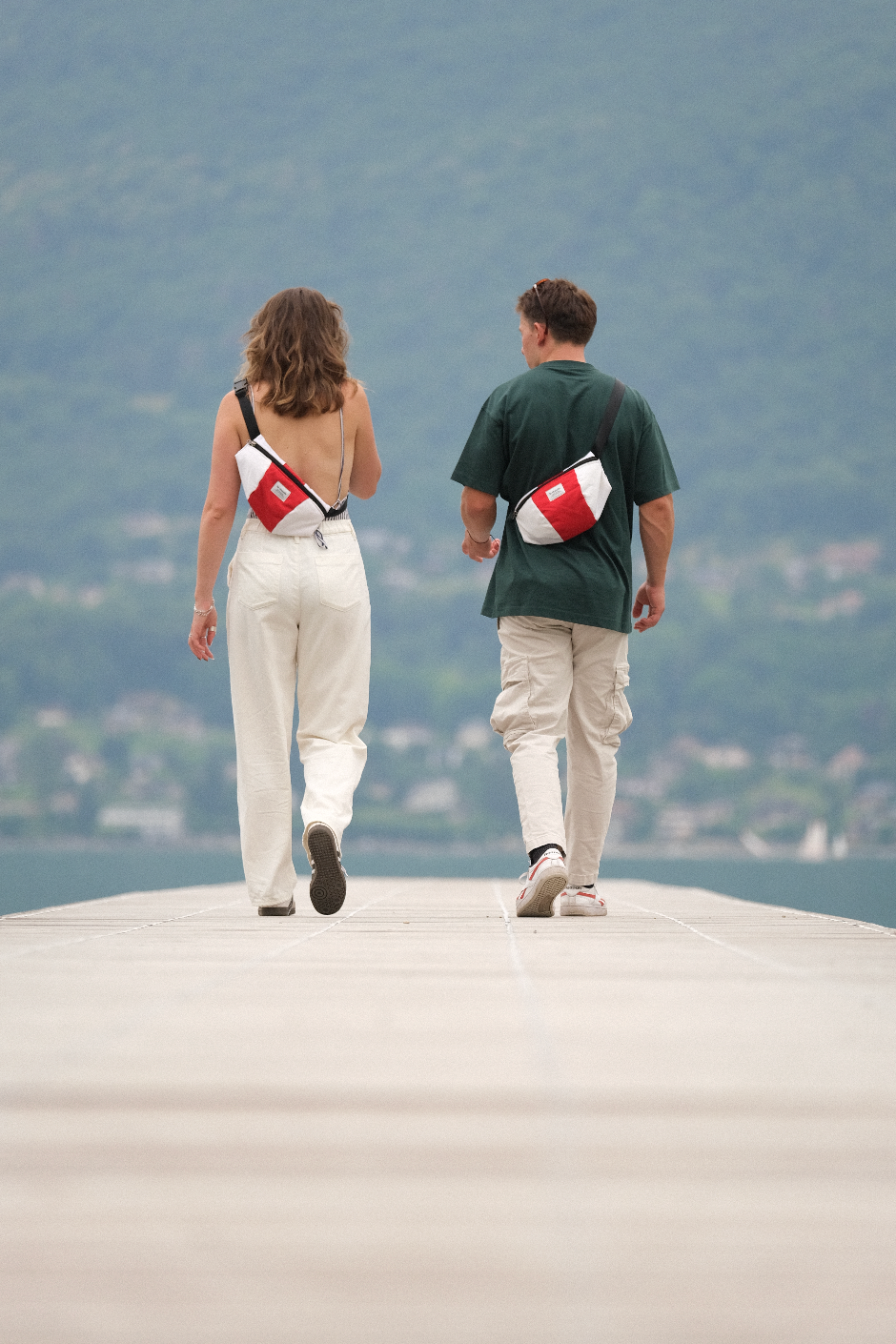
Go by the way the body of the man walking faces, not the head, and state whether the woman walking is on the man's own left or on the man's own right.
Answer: on the man's own left

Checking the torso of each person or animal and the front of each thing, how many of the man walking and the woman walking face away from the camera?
2

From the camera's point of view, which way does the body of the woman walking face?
away from the camera

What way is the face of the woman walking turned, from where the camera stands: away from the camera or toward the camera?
away from the camera

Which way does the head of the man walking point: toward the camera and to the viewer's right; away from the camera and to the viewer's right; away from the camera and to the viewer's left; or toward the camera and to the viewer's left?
away from the camera and to the viewer's left

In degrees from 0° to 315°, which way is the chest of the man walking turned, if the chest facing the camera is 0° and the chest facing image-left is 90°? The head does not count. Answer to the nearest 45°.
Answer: approximately 180°

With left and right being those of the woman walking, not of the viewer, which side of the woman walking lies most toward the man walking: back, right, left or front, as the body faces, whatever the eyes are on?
right
